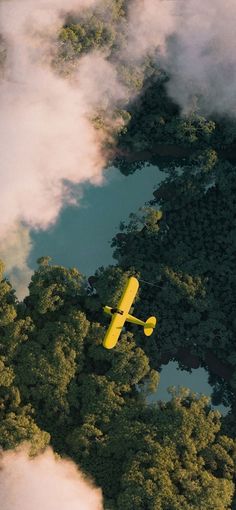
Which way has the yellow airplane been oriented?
to the viewer's left
